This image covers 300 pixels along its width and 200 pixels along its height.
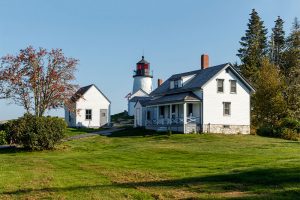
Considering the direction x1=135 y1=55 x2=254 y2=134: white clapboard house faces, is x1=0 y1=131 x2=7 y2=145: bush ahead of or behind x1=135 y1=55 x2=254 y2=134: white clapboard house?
ahead

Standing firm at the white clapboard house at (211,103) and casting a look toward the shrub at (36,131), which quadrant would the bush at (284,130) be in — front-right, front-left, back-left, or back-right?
back-left

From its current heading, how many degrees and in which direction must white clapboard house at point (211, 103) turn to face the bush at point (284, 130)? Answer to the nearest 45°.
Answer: approximately 135° to its left

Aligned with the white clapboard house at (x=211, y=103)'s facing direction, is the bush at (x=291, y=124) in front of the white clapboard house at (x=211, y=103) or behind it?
behind

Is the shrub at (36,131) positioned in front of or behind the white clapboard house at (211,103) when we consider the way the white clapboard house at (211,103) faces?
in front

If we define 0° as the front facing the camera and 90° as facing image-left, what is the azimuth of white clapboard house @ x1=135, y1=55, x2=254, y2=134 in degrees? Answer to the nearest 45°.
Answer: approximately 45°

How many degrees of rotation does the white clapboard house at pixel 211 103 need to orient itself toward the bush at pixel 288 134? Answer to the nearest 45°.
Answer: approximately 135° to its left
